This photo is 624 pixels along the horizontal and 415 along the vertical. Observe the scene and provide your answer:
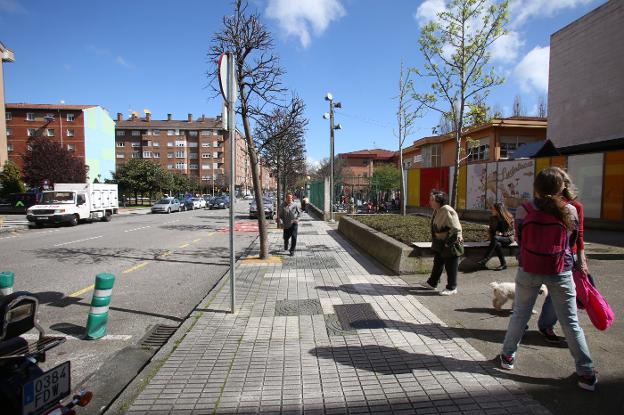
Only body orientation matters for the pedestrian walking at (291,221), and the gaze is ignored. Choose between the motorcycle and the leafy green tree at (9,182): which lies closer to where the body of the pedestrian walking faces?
the motorcycle

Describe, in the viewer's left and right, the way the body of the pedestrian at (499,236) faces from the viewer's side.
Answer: facing to the left of the viewer

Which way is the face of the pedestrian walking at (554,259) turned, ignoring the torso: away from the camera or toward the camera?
away from the camera

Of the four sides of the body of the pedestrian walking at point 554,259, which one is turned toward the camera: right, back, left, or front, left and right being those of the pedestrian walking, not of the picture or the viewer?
back

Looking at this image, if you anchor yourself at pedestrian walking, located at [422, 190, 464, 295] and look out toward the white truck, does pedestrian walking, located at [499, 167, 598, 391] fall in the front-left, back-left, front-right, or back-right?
back-left

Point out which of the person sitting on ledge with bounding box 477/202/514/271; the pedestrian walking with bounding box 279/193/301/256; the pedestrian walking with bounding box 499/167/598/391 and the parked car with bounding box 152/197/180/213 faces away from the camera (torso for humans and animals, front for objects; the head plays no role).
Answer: the pedestrian walking with bounding box 499/167/598/391

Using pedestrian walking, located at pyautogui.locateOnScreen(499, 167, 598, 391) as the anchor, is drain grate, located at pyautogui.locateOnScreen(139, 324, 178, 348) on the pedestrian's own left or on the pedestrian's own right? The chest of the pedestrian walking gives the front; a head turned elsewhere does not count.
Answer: on the pedestrian's own left

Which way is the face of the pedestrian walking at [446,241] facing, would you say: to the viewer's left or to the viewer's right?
to the viewer's left

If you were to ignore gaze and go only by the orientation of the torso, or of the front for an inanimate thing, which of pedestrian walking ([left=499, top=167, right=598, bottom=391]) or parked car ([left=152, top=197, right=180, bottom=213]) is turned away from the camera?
the pedestrian walking

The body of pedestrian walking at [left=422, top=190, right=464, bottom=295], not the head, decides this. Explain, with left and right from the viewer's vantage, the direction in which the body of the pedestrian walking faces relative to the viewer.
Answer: facing to the left of the viewer

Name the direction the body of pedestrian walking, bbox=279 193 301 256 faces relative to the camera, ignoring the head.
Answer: toward the camera

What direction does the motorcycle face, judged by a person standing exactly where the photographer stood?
facing away from the viewer and to the left of the viewer

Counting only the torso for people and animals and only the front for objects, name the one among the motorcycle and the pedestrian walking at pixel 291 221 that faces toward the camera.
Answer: the pedestrian walking
